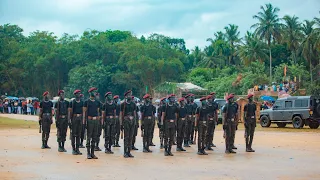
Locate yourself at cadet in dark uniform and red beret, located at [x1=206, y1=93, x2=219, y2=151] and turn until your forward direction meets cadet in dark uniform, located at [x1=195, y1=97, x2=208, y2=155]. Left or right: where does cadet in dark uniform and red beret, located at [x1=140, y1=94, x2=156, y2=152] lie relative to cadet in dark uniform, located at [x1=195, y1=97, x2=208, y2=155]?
right

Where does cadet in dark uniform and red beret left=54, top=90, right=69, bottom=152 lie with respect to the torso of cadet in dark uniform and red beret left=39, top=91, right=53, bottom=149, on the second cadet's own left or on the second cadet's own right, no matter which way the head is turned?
on the second cadet's own left

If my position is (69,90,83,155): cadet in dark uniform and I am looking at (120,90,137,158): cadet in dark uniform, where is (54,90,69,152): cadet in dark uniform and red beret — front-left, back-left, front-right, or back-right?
back-left

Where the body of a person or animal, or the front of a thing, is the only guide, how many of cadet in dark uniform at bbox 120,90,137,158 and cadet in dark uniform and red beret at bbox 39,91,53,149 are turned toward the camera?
2

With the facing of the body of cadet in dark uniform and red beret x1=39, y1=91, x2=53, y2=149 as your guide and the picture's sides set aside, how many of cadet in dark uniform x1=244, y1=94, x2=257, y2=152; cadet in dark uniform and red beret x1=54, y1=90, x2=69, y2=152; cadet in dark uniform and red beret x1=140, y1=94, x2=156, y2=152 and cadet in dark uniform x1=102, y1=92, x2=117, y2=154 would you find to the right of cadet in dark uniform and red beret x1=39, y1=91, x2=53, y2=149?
0

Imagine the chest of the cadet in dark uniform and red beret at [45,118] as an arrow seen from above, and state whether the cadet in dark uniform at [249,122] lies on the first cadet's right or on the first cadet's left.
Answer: on the first cadet's left

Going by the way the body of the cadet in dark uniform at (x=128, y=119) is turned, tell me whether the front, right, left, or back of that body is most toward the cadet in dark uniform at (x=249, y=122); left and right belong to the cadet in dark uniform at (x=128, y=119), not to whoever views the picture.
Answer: left

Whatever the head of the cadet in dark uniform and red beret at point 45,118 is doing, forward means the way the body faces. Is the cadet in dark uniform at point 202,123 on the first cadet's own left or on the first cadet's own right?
on the first cadet's own left

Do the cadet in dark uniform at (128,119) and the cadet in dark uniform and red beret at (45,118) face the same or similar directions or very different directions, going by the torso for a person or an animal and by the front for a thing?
same or similar directions

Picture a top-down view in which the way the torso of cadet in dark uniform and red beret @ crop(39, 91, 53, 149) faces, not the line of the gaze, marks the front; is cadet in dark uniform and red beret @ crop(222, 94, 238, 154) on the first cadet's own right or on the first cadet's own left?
on the first cadet's own left

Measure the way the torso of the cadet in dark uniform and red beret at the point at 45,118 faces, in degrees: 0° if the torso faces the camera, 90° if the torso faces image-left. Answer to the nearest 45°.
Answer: approximately 0°

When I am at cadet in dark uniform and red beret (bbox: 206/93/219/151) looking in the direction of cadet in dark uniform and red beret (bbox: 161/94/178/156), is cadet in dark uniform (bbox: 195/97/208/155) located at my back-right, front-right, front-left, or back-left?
front-left

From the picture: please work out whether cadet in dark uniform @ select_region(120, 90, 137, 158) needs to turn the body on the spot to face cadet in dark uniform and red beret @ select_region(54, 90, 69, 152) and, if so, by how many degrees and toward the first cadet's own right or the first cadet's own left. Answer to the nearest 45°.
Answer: approximately 135° to the first cadet's own right

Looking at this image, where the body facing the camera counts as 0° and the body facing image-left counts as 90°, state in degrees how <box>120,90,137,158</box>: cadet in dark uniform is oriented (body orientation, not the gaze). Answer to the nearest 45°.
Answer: approximately 0°

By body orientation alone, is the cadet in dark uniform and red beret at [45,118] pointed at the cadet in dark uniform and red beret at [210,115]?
no
